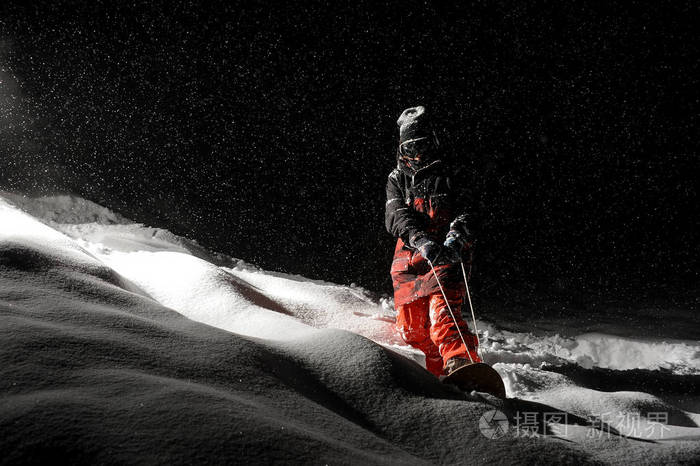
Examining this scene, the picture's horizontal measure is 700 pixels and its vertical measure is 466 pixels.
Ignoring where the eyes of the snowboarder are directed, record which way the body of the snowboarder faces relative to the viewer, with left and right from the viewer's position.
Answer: facing the viewer
